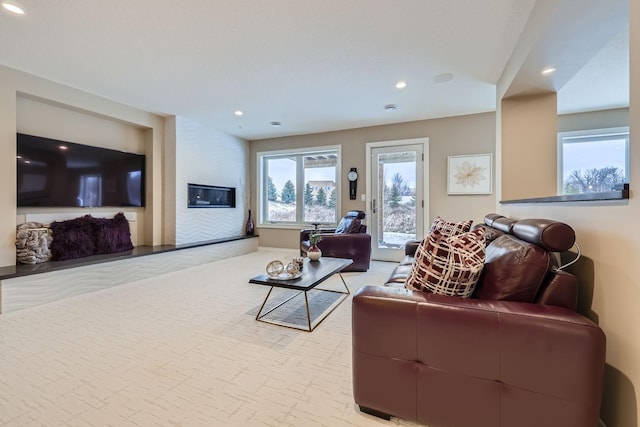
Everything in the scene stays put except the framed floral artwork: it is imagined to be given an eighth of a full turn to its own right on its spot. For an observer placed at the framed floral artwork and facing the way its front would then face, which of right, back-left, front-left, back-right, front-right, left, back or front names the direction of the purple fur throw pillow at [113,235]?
front

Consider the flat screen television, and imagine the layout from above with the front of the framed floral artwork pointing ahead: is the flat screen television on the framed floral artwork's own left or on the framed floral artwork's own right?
on the framed floral artwork's own right

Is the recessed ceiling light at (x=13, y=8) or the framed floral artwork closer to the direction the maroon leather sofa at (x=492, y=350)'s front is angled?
the recessed ceiling light

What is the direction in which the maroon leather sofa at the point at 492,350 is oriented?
to the viewer's left

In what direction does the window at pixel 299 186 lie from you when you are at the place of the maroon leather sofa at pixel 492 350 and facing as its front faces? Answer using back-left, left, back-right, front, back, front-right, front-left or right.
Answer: front-right

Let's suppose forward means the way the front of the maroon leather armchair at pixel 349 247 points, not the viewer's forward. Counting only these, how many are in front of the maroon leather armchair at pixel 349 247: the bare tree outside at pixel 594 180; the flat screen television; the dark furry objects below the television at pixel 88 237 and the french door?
2

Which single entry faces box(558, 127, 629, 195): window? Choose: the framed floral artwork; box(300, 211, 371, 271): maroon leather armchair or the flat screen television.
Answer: the flat screen television

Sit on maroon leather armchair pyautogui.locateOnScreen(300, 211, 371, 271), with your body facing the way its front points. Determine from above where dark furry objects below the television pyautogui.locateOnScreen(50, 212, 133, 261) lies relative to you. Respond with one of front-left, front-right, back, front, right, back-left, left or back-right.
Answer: front

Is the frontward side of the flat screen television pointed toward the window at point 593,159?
yes

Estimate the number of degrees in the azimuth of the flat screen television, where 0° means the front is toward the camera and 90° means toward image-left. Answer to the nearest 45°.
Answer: approximately 315°

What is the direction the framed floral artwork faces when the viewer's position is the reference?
facing the viewer
